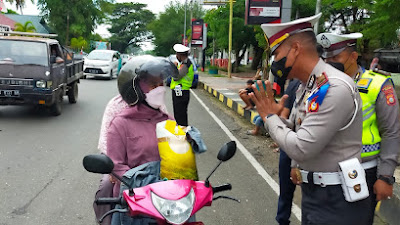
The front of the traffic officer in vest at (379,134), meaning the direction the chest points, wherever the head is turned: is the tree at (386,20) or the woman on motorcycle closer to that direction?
the woman on motorcycle

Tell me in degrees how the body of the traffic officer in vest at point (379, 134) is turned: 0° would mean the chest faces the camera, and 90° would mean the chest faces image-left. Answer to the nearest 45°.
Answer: approximately 45°

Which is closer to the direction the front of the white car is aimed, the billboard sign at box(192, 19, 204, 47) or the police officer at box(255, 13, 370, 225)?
the police officer

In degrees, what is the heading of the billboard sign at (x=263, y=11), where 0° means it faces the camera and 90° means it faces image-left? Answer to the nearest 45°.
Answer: approximately 0°

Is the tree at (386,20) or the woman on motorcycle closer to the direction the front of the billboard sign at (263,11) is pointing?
the woman on motorcycle

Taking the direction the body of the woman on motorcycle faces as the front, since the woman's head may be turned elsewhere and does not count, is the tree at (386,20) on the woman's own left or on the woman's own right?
on the woman's own left

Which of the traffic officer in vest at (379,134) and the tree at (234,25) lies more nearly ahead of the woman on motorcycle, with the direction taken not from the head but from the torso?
the traffic officer in vest

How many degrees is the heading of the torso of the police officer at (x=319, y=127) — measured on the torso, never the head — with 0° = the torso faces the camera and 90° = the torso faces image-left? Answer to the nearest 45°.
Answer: approximately 90°

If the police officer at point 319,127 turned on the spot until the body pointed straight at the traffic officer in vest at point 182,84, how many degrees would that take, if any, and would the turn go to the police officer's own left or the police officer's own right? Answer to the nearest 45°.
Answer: approximately 45° to the police officer's own right

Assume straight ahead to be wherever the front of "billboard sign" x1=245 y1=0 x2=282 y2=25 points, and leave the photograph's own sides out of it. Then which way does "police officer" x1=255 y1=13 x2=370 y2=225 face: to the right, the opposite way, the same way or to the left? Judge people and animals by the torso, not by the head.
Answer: to the right
